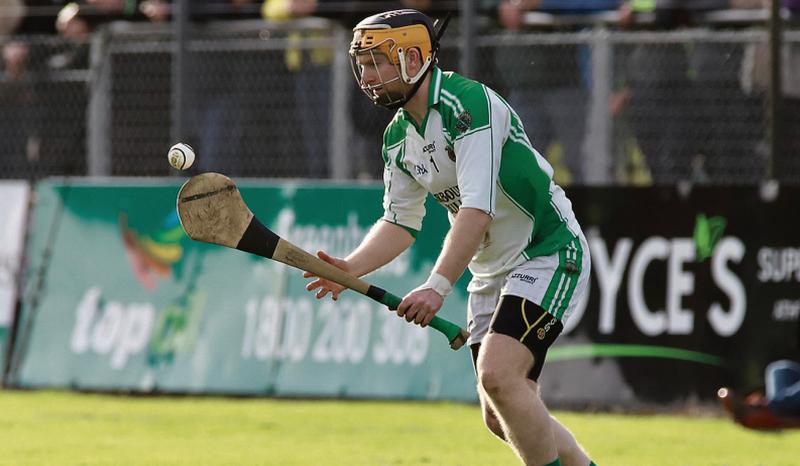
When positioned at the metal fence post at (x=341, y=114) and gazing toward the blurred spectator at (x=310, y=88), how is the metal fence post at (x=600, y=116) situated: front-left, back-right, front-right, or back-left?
back-right

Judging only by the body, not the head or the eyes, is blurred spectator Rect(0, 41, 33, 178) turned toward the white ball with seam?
yes

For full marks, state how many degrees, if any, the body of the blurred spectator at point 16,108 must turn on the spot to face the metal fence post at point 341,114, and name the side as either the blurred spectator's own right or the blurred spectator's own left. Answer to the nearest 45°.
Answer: approximately 45° to the blurred spectator's own left

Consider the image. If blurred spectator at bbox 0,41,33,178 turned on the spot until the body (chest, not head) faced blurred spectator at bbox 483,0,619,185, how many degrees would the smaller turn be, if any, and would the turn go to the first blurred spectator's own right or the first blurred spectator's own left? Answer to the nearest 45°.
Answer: approximately 45° to the first blurred spectator's own left

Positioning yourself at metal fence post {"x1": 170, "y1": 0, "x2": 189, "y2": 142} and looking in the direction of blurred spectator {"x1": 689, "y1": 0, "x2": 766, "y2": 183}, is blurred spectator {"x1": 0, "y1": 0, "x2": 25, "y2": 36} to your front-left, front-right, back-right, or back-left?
back-left

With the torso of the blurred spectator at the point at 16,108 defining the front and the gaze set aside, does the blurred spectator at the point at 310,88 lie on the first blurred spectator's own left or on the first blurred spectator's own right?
on the first blurred spectator's own left

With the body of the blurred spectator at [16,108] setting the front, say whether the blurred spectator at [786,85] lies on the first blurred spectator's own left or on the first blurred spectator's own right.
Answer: on the first blurred spectator's own left

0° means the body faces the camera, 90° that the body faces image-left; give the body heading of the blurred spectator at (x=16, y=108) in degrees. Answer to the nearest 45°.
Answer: approximately 0°

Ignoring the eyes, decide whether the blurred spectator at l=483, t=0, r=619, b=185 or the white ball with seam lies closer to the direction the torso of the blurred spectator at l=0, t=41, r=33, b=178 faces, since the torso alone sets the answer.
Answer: the white ball with seam
